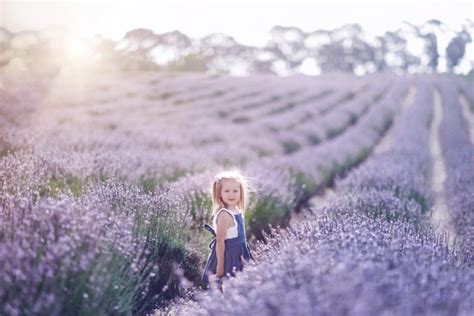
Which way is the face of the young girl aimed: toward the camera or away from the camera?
toward the camera

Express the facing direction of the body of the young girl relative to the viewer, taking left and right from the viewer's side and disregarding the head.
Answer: facing the viewer and to the right of the viewer

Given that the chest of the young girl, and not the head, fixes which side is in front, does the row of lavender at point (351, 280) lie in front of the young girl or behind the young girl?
in front

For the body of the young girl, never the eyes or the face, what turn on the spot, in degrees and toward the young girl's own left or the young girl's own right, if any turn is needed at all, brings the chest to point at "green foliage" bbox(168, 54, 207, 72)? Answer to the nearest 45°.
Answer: approximately 135° to the young girl's own left

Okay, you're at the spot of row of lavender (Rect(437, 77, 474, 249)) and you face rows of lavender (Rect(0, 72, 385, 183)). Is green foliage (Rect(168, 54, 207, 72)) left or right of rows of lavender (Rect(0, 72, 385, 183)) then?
right

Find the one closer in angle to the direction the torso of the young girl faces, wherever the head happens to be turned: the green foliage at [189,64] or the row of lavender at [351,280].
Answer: the row of lavender

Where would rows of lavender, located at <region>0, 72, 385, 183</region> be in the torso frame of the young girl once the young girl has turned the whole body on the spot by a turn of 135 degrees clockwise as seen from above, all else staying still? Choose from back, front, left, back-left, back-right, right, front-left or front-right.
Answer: right

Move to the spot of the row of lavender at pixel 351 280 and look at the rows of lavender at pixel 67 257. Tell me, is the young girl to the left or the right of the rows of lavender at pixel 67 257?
right

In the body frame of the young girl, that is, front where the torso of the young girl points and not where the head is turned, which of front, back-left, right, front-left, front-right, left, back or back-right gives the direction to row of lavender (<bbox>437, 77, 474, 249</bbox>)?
left
